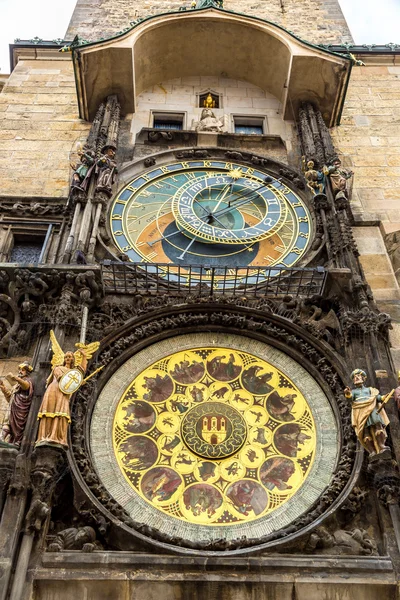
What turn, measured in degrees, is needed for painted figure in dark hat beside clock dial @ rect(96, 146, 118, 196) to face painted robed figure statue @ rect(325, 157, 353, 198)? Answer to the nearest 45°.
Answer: approximately 45° to its left

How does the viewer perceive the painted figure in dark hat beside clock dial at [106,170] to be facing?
facing the viewer and to the right of the viewer

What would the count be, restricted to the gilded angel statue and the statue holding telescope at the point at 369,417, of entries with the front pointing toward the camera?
2

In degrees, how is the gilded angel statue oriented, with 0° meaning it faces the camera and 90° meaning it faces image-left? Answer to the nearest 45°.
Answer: approximately 0°

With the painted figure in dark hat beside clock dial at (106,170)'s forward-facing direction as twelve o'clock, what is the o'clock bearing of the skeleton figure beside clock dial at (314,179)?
the skeleton figure beside clock dial at (314,179) is roughly at 11 o'clock from the painted figure in dark hat beside clock dial at (106,170).
